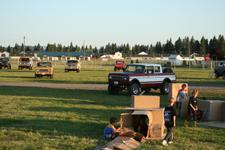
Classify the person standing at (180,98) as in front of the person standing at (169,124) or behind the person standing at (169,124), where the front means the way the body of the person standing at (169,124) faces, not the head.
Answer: behind

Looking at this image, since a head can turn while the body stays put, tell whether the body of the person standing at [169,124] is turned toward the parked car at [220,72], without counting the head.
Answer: no

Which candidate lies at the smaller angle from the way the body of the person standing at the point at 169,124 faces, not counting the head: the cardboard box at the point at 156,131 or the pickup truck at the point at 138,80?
the cardboard box

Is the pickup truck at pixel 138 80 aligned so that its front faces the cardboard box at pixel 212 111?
no

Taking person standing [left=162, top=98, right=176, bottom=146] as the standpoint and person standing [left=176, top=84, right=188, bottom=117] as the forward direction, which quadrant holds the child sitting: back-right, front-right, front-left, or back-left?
back-left

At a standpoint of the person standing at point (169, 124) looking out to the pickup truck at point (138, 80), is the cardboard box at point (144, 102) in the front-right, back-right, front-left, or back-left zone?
front-left

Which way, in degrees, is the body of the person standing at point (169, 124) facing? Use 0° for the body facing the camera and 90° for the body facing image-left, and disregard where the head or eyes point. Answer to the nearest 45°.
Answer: approximately 45°

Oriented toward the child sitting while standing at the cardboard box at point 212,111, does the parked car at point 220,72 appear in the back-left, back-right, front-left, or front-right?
back-right

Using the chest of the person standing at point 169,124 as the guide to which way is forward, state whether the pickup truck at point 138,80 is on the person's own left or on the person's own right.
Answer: on the person's own right

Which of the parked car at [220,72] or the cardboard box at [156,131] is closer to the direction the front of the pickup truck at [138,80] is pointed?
the cardboard box
